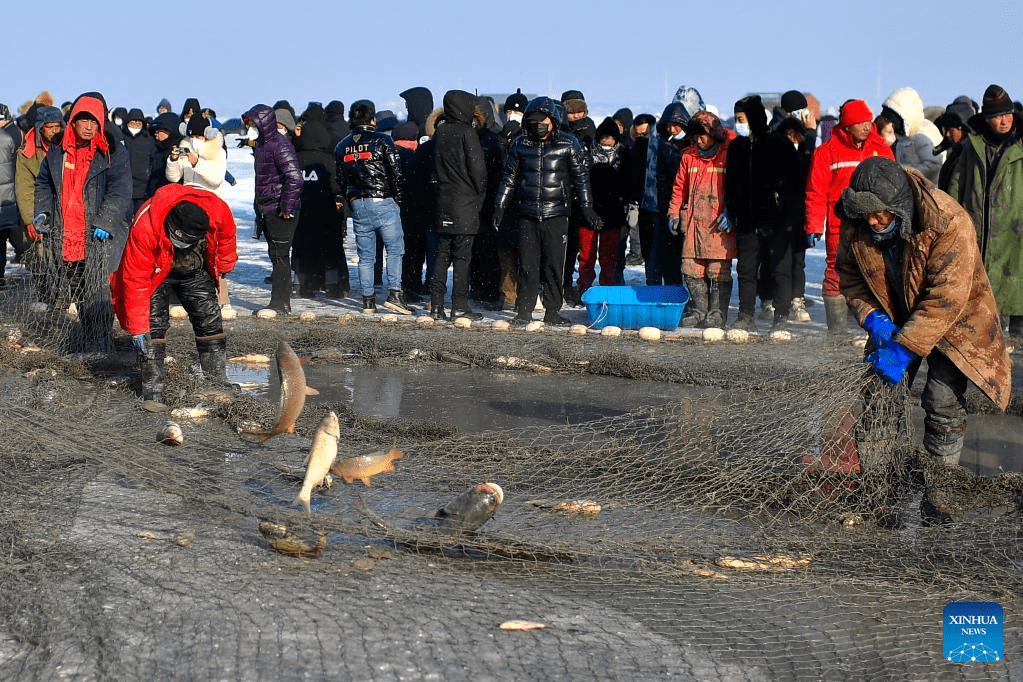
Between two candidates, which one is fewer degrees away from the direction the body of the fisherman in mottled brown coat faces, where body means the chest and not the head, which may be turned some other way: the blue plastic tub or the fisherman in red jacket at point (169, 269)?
the fisherman in red jacket

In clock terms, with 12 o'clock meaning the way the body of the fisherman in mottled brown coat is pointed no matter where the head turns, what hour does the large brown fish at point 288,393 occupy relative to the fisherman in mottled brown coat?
The large brown fish is roughly at 1 o'clock from the fisherman in mottled brown coat.

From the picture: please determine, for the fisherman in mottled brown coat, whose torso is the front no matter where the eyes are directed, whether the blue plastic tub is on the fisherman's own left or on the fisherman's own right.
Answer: on the fisherman's own right

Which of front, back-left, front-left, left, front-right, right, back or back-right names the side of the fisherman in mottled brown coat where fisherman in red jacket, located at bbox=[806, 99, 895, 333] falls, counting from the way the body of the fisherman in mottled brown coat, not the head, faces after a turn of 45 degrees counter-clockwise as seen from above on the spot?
back

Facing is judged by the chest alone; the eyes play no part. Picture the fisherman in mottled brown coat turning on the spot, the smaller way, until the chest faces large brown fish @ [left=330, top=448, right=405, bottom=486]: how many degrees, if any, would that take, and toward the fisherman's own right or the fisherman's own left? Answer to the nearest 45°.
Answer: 0° — they already face it

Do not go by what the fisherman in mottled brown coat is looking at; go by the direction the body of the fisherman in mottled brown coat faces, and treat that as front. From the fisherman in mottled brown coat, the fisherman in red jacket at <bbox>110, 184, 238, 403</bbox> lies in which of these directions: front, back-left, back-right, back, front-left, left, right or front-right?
front-right

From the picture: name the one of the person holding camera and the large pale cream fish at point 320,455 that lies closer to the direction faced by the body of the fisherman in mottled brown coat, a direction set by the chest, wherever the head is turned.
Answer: the large pale cream fish

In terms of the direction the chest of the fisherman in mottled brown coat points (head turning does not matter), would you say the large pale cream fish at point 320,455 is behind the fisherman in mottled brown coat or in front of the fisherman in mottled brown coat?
in front

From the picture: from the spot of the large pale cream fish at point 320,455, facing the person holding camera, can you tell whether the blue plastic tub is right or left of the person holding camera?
right

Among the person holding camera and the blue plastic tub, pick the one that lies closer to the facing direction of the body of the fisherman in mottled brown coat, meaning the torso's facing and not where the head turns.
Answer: the person holding camera

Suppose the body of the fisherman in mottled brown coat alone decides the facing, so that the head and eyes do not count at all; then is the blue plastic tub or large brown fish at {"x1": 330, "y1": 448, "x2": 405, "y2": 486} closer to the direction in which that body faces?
the large brown fish

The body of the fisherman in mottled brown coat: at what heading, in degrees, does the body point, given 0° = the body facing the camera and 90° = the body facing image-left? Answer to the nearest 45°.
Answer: approximately 45°
